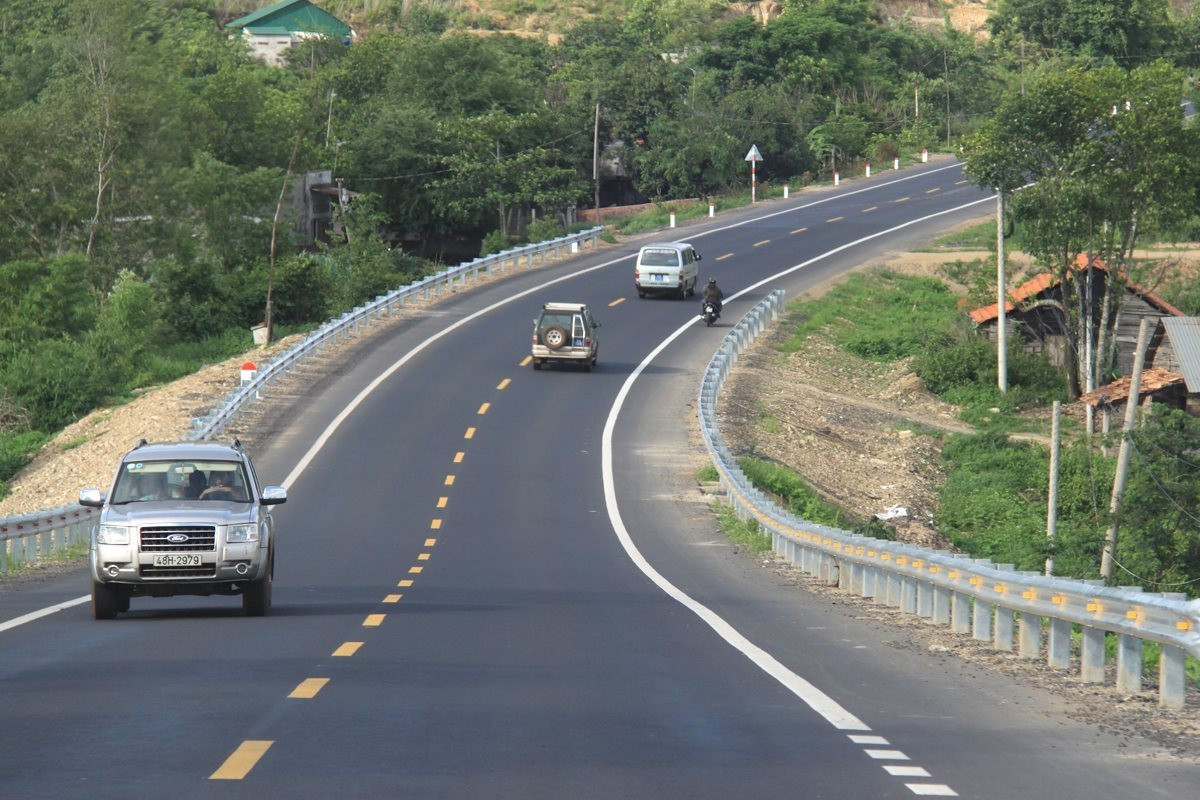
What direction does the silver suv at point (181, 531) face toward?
toward the camera

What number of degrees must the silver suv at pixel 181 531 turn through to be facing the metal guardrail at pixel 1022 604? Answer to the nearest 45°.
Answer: approximately 45° to its left
